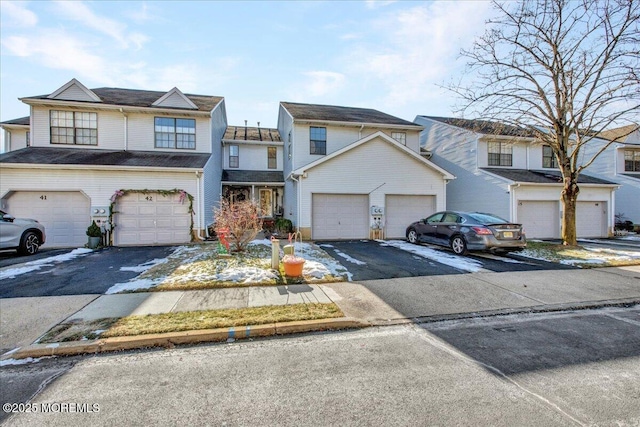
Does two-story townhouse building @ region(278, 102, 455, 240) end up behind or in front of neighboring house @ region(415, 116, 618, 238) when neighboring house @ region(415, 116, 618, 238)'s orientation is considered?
in front

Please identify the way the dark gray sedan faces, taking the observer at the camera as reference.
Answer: facing away from the viewer and to the left of the viewer

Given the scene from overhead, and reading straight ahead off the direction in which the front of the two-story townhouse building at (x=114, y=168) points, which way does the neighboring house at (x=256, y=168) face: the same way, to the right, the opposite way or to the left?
the same way

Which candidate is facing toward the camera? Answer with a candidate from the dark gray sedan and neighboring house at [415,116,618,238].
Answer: the neighboring house

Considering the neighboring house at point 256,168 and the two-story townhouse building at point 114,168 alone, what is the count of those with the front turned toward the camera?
2

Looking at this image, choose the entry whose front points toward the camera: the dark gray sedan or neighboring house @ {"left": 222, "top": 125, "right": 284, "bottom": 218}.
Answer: the neighboring house

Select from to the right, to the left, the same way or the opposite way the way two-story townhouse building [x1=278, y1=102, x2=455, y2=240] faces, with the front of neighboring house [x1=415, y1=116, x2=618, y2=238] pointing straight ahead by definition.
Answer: the same way

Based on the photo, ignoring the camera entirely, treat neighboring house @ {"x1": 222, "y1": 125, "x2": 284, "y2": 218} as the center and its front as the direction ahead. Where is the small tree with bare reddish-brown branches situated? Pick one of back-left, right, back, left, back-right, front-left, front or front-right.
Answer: front

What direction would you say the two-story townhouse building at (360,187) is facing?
toward the camera

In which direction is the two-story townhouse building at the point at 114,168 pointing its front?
toward the camera

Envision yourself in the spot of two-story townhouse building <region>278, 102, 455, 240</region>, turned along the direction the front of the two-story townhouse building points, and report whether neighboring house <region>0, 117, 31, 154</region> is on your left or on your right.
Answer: on your right

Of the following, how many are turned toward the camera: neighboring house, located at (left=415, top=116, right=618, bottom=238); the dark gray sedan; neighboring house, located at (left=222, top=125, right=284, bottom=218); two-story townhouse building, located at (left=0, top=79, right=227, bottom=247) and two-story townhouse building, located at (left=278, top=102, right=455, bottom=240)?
4

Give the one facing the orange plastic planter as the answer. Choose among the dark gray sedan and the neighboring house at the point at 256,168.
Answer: the neighboring house

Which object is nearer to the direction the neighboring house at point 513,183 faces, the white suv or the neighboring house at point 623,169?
the white suv

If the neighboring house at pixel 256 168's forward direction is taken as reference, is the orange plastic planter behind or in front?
in front

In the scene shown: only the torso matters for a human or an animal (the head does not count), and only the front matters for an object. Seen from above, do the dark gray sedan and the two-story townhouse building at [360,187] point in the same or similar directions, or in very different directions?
very different directions

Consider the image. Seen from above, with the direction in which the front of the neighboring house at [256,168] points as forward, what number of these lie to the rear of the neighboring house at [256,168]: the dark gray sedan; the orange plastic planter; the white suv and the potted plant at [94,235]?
0

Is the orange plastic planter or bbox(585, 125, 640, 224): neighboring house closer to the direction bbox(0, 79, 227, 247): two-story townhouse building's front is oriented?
the orange plastic planter

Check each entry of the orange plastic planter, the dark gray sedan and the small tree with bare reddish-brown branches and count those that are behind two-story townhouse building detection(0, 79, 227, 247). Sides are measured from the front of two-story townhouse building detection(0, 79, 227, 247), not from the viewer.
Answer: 0
